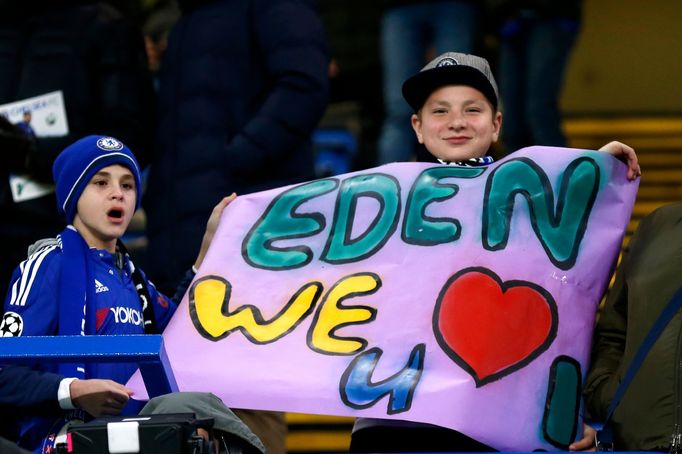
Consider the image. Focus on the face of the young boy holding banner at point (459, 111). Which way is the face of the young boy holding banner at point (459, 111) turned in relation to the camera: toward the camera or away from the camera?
toward the camera

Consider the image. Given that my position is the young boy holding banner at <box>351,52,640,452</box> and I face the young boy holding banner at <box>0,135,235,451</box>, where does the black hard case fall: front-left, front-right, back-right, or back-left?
front-left

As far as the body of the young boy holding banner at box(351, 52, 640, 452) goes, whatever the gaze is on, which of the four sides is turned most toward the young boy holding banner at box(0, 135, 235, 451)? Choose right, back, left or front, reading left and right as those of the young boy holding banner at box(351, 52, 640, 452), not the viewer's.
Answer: right

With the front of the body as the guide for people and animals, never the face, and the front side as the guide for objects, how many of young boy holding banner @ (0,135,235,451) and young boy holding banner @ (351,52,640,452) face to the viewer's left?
0

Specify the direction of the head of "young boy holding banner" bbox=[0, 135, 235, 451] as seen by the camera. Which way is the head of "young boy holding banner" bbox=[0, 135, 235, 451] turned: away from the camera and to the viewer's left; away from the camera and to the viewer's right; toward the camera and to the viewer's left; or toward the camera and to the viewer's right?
toward the camera and to the viewer's right

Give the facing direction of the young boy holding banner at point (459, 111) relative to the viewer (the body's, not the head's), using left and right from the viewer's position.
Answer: facing the viewer

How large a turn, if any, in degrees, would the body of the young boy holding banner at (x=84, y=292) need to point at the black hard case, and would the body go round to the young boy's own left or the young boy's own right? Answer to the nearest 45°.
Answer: approximately 45° to the young boy's own right

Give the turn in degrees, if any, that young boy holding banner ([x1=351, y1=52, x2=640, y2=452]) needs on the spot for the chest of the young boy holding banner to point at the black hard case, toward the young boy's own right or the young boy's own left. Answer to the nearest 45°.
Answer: approximately 45° to the young boy's own right

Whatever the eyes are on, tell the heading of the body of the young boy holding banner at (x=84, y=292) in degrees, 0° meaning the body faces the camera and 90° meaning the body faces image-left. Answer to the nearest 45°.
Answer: approximately 315°
